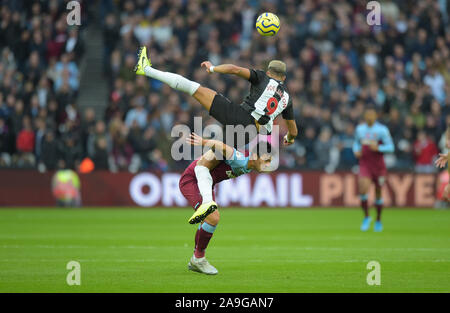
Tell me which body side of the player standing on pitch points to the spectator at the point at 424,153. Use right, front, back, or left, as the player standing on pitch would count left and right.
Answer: back

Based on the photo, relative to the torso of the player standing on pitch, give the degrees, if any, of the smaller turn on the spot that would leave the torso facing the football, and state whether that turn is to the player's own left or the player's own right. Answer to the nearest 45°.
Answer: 0° — they already face it

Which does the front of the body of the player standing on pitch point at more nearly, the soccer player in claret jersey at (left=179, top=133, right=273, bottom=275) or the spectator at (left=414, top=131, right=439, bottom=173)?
the soccer player in claret jersey

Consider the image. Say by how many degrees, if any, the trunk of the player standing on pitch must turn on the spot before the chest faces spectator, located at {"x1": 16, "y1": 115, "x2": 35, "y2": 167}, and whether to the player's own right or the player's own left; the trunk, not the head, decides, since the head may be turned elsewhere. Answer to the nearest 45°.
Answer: approximately 90° to the player's own right

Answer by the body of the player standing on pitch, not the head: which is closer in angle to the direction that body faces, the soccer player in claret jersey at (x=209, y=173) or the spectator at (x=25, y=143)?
the soccer player in claret jersey

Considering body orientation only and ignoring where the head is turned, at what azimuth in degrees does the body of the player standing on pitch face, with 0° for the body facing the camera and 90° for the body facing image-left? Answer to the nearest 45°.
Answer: approximately 0°

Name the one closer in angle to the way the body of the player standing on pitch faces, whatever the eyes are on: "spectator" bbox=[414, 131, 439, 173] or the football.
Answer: the football

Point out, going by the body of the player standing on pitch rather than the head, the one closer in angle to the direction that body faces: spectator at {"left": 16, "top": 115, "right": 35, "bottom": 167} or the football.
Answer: the football

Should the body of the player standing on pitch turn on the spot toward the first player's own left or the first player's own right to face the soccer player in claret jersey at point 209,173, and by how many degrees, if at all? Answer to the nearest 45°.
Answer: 0° — they already face them

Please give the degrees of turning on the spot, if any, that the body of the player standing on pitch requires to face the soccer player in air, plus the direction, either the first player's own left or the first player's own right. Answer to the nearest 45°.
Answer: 0° — they already face them

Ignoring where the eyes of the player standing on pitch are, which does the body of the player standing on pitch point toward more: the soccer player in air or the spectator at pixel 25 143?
the soccer player in air

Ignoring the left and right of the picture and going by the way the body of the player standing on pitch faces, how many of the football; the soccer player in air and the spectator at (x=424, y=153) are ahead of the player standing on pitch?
2
